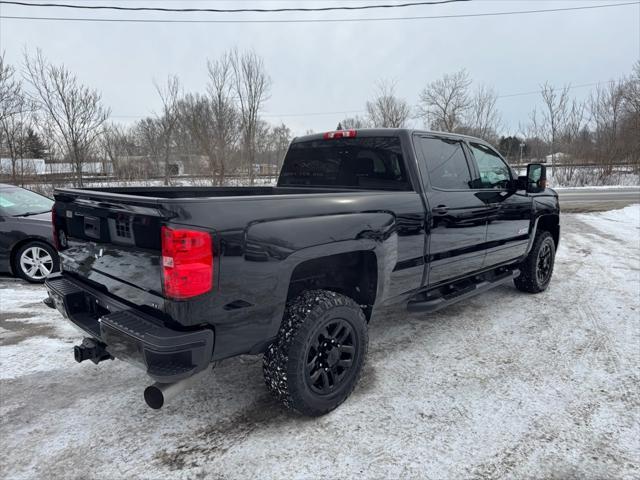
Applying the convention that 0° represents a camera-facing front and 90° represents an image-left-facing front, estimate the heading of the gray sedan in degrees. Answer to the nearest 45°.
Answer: approximately 315°

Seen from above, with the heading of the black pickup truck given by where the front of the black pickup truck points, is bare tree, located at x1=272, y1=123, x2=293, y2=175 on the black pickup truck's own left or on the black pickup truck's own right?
on the black pickup truck's own left

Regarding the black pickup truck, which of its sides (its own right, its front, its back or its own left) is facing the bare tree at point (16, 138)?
left

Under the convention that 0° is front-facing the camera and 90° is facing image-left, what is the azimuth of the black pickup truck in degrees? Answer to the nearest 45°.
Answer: approximately 225°

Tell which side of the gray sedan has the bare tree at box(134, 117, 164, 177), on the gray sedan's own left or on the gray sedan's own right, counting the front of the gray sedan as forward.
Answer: on the gray sedan's own left

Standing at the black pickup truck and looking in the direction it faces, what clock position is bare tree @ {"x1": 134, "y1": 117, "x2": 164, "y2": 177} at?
The bare tree is roughly at 10 o'clock from the black pickup truck.

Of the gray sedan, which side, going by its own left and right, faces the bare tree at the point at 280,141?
left
